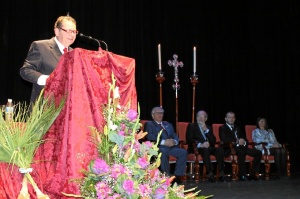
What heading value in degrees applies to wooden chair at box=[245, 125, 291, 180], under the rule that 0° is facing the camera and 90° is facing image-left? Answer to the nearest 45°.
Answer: approximately 315°

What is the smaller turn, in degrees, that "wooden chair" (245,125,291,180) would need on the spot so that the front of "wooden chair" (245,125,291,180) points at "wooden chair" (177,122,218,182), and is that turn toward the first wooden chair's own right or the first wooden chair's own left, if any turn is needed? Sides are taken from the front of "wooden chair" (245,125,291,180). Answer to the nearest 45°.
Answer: approximately 90° to the first wooden chair's own right

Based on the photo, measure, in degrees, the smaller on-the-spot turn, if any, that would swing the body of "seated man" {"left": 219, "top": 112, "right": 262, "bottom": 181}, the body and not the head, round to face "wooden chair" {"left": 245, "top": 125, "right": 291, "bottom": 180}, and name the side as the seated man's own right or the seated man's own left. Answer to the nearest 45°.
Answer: approximately 90° to the seated man's own left

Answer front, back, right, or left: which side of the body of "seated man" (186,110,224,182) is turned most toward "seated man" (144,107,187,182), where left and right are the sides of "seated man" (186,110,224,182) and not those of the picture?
right

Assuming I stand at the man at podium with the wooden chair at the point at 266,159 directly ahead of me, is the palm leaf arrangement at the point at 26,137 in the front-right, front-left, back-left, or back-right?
back-right

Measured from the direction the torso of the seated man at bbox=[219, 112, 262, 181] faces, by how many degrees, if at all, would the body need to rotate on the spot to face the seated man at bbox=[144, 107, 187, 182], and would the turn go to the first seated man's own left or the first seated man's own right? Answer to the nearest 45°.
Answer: approximately 90° to the first seated man's own right

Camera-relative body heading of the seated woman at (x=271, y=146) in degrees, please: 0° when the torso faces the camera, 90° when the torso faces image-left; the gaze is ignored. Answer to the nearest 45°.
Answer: approximately 315°

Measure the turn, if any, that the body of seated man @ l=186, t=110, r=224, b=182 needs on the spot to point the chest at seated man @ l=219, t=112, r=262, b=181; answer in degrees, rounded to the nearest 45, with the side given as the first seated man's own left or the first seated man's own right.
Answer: approximately 90° to the first seated man's own left

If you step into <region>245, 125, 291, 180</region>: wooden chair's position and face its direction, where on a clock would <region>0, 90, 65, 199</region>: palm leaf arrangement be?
The palm leaf arrangement is roughly at 2 o'clock from the wooden chair.

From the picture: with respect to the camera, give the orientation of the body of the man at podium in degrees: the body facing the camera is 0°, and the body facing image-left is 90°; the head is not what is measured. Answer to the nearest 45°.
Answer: approximately 315°
